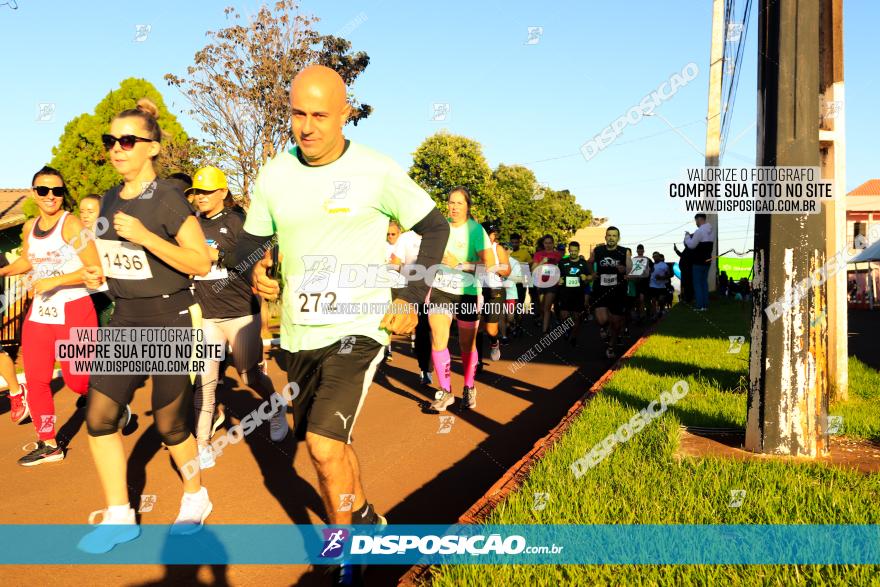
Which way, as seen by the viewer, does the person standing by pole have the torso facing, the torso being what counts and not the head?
to the viewer's left

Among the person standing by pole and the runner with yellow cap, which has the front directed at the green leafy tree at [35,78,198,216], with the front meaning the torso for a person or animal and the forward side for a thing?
the person standing by pole

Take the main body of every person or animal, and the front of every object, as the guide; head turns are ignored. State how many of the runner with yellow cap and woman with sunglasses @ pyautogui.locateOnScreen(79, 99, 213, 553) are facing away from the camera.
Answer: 0

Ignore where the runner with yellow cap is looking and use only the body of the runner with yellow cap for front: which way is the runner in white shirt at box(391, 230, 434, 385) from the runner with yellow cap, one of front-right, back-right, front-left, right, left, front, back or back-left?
back

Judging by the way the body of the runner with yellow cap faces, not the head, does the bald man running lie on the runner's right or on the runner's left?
on the runner's left

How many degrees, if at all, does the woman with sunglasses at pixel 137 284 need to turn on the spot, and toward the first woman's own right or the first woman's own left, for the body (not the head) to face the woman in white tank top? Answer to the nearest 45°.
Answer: approximately 135° to the first woman's own right

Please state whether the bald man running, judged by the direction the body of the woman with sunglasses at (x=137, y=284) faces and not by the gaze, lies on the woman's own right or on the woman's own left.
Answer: on the woman's own left

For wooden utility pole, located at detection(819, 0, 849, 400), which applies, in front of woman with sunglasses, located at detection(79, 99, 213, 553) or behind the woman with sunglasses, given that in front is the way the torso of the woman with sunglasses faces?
behind

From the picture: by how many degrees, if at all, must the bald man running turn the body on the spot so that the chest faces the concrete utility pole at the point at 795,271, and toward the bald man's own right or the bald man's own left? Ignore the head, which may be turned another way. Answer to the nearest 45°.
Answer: approximately 135° to the bald man's own left

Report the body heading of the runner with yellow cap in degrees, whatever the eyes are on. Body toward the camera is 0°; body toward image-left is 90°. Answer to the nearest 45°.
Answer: approximately 45°

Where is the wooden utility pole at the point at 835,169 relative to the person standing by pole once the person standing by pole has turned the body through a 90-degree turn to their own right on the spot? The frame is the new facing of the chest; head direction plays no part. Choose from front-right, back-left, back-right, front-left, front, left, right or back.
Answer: back

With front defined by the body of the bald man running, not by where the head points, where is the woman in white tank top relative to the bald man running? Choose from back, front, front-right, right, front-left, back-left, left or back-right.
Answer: right

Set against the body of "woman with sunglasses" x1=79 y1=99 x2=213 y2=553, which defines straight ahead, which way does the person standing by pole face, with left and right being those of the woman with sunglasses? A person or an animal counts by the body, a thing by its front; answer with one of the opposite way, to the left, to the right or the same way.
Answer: to the right

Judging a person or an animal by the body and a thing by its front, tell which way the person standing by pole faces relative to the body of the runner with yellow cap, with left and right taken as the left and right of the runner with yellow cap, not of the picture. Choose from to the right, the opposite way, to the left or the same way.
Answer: to the right

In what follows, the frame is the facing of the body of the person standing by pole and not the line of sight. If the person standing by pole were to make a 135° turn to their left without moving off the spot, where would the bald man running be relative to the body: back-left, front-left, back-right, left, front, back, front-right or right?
front-right
